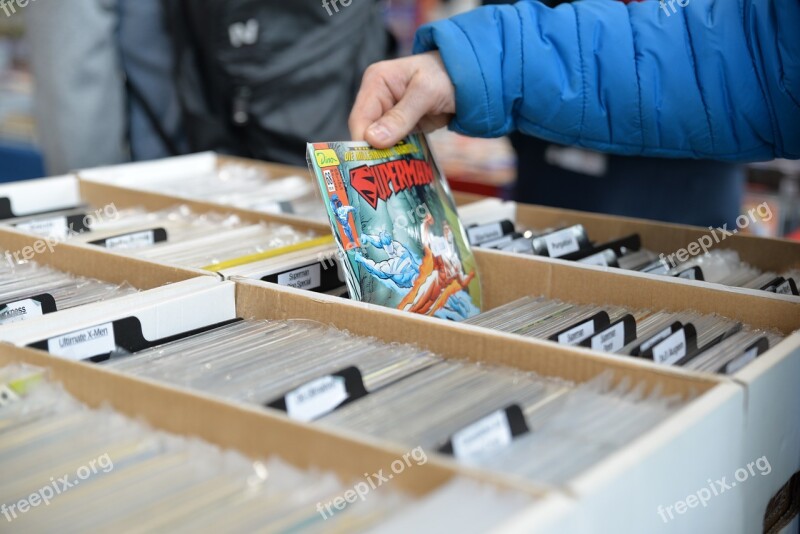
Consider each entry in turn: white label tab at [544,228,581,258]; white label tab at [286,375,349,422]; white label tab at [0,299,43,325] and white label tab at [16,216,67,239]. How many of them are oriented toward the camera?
4

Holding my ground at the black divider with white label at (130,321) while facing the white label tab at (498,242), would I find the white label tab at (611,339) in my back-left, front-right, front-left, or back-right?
front-right

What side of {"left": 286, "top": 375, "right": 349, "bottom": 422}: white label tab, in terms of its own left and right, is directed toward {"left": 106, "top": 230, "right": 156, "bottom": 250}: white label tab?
back

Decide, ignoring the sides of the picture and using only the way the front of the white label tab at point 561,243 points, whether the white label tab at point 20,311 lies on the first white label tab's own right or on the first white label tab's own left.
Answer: on the first white label tab's own right

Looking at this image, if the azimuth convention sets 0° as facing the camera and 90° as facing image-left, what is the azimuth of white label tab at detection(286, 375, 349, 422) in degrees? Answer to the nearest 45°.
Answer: approximately 0°

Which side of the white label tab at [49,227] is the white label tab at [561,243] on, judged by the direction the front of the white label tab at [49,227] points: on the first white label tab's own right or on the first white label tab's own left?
on the first white label tab's own left

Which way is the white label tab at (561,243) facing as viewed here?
toward the camera

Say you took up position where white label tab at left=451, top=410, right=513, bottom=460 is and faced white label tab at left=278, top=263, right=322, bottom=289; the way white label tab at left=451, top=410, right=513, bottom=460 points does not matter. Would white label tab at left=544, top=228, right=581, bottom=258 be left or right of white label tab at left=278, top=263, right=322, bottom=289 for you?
right

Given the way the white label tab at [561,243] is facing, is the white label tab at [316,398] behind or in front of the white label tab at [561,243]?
in front

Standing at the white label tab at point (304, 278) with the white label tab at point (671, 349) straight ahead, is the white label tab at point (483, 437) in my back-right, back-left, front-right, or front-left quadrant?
front-right

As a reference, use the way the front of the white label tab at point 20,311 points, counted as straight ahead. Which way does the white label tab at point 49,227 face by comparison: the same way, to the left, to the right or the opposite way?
the same way

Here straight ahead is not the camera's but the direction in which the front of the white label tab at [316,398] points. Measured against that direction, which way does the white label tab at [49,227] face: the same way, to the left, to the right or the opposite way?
the same way

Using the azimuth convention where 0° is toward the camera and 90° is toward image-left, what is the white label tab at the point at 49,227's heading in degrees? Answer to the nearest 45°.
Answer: approximately 0°

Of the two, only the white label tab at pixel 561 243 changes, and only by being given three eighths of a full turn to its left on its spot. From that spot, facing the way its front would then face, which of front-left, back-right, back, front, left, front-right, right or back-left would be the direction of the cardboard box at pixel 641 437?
back-right
